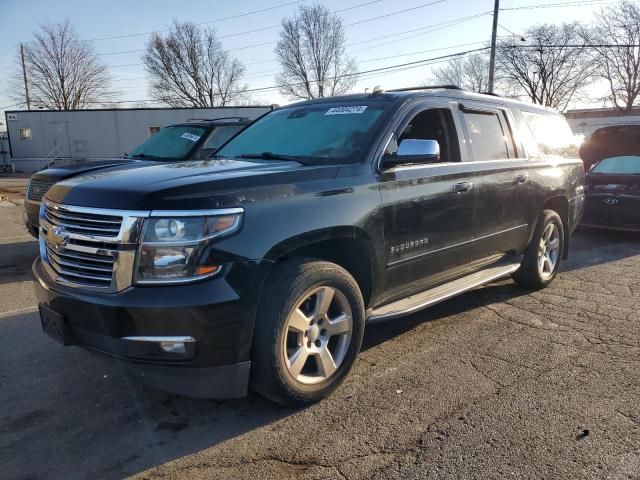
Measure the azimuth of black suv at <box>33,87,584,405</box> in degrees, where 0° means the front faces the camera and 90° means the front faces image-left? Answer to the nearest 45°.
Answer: approximately 45°

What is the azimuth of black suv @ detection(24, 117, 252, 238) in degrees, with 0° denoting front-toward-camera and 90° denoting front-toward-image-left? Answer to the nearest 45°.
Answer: approximately 45°

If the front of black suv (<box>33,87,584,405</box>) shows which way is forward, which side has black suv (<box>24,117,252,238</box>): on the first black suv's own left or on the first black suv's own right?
on the first black suv's own right

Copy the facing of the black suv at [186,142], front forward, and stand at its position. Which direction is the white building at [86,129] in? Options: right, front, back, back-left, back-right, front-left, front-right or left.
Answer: back-right

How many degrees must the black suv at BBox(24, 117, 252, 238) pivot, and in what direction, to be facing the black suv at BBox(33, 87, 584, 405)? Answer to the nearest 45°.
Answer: approximately 45° to its left

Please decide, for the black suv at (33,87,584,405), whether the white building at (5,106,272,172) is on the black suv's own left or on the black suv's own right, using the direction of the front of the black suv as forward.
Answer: on the black suv's own right
